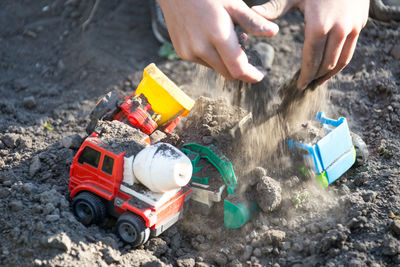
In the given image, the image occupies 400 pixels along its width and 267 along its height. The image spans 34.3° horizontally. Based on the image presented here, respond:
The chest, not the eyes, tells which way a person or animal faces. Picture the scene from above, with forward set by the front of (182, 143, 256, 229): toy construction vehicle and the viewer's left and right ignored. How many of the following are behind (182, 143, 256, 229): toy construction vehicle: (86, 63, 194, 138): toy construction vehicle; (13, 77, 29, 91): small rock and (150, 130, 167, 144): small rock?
3

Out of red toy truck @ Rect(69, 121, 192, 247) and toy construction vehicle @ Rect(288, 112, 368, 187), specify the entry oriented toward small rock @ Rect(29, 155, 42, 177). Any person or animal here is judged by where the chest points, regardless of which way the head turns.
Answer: the red toy truck

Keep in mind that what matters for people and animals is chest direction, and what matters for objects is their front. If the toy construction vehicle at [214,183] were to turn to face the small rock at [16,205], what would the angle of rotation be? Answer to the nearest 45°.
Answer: approximately 135° to its right

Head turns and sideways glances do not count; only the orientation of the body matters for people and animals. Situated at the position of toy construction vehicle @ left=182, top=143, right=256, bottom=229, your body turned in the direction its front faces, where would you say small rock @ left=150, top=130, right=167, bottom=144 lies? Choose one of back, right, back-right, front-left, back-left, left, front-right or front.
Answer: back

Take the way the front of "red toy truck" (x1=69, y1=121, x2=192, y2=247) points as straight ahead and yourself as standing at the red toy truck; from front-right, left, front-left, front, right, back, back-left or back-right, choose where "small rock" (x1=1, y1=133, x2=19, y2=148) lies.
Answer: front

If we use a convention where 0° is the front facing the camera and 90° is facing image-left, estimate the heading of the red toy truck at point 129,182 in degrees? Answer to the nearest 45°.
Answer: approximately 135°

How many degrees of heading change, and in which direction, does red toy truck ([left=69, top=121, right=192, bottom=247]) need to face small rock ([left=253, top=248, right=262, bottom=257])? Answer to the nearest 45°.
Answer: approximately 180°
